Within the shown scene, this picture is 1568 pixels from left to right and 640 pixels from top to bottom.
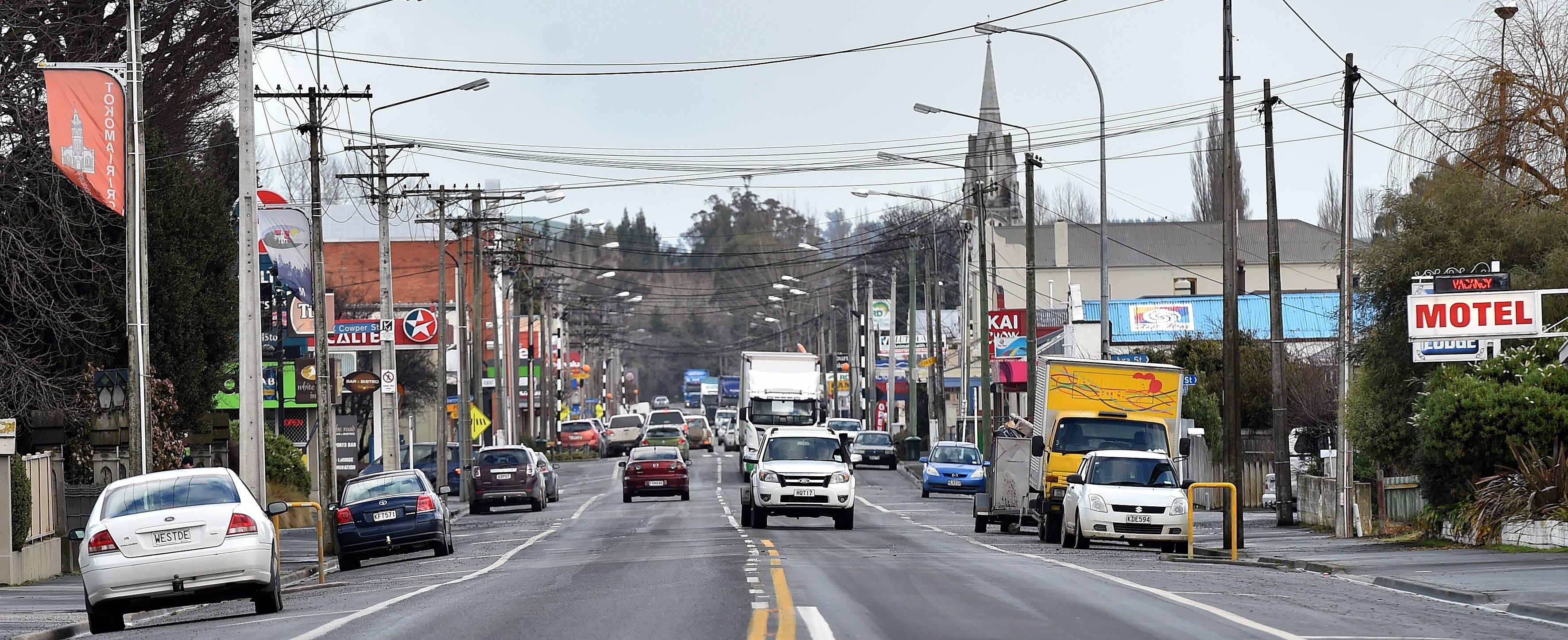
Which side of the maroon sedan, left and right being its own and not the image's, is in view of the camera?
back

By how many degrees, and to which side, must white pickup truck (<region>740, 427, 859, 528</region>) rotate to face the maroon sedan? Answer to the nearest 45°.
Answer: approximately 180°

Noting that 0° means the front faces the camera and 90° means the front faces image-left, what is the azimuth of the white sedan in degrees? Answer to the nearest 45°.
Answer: approximately 180°

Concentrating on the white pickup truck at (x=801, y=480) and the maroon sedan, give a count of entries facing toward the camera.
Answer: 1

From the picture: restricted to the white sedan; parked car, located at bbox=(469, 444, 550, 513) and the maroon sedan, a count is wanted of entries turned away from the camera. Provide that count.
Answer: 3

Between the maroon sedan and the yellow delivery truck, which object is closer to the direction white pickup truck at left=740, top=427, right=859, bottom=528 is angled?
the yellow delivery truck

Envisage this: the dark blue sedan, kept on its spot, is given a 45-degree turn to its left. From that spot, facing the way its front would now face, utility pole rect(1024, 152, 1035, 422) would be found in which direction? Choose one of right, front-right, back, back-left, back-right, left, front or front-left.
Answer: right

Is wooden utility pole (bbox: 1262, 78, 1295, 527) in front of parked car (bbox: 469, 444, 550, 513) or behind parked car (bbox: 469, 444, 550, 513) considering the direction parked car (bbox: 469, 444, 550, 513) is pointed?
behind

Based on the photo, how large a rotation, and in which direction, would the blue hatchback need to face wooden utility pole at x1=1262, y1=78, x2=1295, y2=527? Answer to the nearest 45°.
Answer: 0° — it already faces it

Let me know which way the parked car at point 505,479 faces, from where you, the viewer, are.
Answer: facing away from the viewer

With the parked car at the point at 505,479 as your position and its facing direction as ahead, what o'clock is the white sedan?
The white sedan is roughly at 6 o'clock from the parked car.

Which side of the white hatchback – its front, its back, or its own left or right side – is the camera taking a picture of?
front

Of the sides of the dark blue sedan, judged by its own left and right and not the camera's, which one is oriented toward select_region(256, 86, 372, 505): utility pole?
front

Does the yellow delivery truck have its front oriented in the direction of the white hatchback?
yes

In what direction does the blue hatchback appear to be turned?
toward the camera

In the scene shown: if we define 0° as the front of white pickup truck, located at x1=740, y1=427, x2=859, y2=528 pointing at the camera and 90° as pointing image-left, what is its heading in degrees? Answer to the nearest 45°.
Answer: approximately 0°

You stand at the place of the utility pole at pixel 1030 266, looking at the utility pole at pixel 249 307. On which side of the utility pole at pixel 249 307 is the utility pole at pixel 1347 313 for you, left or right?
left

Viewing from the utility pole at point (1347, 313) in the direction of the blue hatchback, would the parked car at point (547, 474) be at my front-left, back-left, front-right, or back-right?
front-left

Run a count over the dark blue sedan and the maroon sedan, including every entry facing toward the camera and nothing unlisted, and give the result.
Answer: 0

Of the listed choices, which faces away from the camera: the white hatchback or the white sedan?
the white sedan
